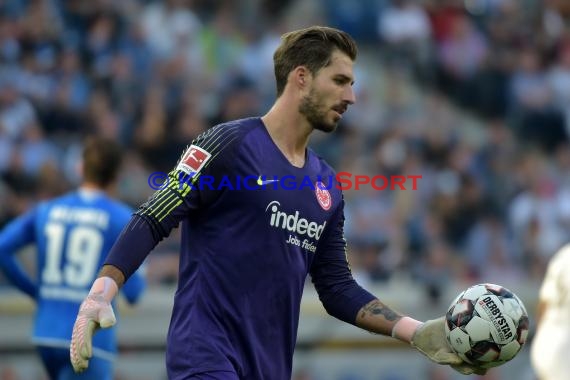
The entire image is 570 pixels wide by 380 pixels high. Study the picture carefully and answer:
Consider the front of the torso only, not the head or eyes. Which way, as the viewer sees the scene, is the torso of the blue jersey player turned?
away from the camera

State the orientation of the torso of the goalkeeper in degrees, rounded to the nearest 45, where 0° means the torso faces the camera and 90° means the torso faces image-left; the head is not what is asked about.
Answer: approximately 315°

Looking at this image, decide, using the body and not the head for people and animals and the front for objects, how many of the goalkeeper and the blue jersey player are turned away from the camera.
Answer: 1

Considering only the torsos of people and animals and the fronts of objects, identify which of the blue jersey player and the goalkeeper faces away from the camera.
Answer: the blue jersey player

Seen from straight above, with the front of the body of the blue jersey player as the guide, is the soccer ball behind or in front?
behind

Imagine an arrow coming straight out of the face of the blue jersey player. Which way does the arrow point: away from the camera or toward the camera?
away from the camera
